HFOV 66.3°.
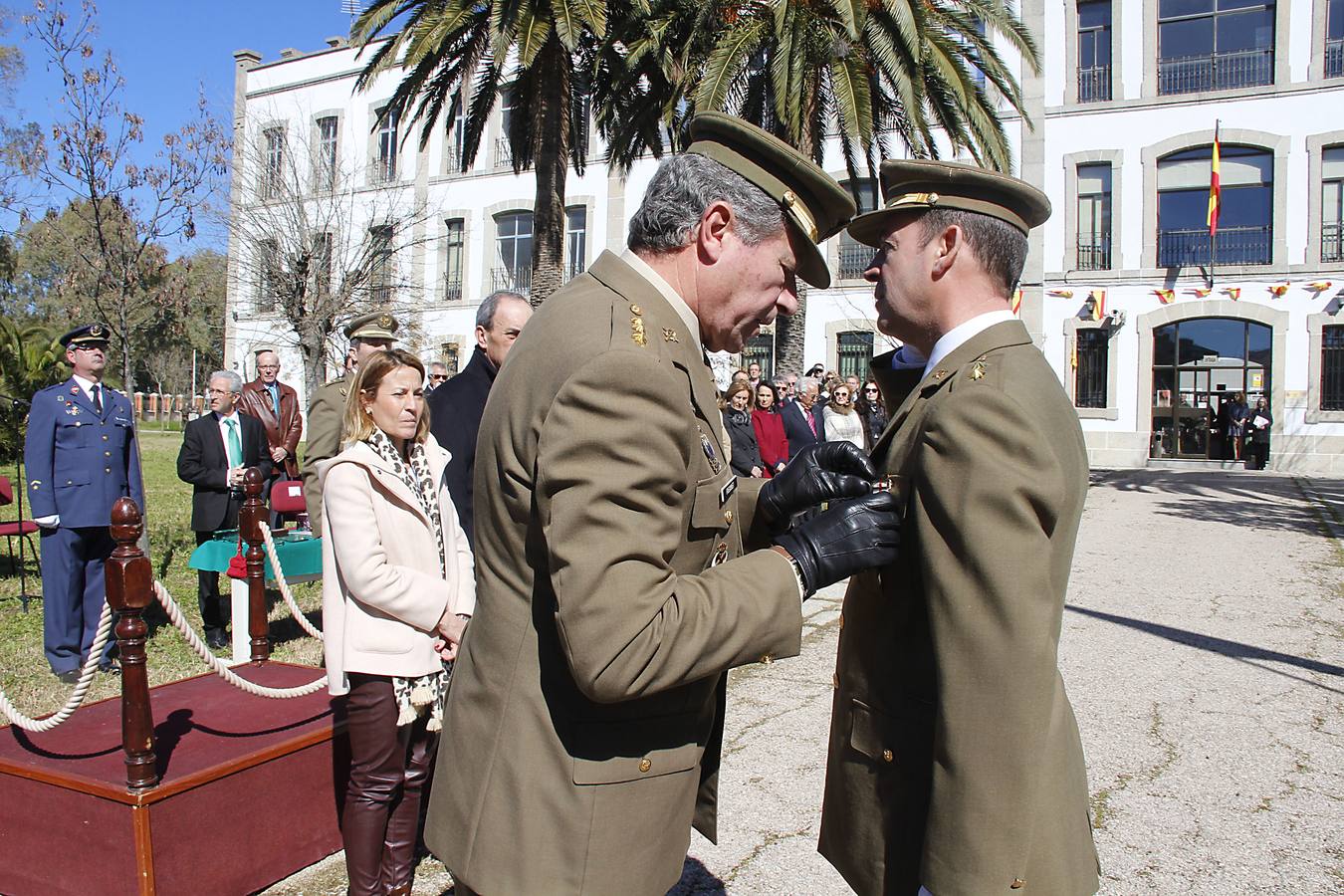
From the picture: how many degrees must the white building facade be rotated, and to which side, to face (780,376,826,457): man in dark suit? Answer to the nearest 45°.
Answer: approximately 45° to its right

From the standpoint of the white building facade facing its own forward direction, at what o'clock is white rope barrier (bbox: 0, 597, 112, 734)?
The white rope barrier is roughly at 1 o'clock from the white building facade.

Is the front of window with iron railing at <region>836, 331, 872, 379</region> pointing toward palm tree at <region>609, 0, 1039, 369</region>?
yes

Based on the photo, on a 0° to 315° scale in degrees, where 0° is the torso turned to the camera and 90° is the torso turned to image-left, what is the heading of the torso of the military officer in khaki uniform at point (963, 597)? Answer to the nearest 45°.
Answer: approximately 90°

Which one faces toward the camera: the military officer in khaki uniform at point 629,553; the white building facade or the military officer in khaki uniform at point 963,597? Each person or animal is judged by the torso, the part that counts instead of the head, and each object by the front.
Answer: the white building facade

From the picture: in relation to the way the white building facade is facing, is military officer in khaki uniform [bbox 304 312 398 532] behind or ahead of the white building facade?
ahead

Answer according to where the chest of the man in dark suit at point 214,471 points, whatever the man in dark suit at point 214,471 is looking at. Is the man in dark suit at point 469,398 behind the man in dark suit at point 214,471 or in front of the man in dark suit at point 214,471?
in front

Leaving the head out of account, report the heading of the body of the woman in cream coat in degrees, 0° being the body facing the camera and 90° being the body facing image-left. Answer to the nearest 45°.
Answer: approximately 315°

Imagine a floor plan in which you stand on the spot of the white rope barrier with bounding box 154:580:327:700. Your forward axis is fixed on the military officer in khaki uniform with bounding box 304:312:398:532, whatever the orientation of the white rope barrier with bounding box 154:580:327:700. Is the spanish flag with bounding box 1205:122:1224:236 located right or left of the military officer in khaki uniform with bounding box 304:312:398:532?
right

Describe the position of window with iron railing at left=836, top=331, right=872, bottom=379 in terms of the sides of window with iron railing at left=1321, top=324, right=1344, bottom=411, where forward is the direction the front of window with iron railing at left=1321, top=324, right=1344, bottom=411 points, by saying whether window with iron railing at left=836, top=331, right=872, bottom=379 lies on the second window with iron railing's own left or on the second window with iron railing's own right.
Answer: on the second window with iron railing's own right

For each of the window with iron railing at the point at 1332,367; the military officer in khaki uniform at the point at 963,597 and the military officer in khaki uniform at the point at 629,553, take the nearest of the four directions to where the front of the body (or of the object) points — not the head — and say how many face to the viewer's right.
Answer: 1

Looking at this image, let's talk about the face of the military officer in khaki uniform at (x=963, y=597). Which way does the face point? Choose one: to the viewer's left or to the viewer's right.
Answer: to the viewer's left

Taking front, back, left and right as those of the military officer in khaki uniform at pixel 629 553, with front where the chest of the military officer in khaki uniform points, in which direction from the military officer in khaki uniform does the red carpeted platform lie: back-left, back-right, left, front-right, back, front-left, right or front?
back-left
